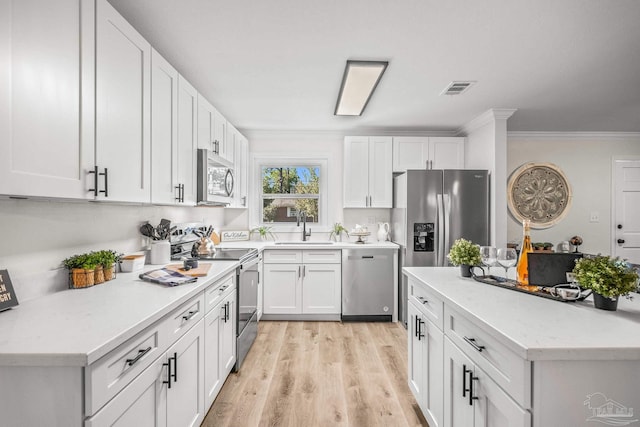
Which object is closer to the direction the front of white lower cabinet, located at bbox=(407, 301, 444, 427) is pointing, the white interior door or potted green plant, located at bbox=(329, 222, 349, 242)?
the potted green plant

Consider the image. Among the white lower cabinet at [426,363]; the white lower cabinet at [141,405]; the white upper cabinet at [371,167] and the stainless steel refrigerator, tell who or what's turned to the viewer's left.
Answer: the white lower cabinet at [426,363]

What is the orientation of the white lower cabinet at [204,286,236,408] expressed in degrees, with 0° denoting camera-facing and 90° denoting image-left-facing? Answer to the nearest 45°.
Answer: approximately 270°

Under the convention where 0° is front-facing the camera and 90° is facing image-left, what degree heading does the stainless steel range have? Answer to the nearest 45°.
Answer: approximately 270°

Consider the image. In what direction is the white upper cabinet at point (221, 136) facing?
to the viewer's right

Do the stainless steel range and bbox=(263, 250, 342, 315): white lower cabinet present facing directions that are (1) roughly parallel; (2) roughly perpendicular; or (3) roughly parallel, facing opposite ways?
roughly perpendicular

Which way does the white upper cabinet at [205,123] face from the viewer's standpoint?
to the viewer's right

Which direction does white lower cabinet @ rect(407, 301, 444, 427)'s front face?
to the viewer's left
